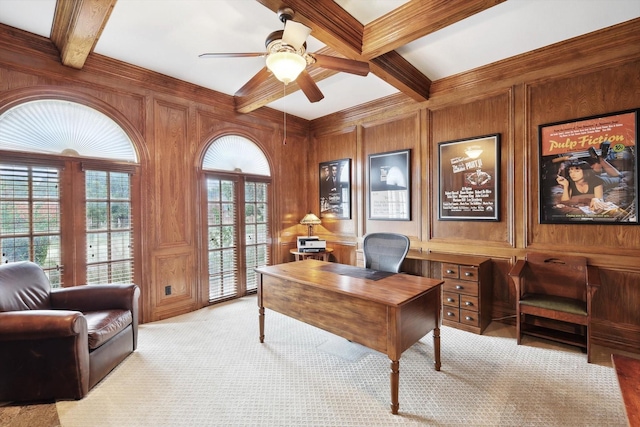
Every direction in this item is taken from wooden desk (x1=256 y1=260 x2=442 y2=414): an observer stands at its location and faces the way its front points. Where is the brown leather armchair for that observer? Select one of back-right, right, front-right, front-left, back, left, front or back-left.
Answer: back-left

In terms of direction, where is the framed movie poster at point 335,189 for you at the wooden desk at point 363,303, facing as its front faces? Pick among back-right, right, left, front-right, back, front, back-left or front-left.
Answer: front-left

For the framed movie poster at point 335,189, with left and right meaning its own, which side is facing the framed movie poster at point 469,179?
left

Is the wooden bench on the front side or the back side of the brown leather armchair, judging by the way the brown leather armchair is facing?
on the front side

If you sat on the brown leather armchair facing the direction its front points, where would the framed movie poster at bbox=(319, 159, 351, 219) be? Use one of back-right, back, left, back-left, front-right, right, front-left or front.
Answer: front-left

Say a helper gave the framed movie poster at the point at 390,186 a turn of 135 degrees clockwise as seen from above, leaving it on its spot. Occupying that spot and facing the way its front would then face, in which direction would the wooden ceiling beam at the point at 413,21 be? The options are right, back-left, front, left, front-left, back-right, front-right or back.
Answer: back

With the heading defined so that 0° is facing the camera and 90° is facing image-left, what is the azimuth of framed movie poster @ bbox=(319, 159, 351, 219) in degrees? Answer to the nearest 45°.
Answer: approximately 45°

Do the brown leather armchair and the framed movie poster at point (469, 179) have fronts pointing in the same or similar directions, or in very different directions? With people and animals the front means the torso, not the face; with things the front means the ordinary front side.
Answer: very different directions

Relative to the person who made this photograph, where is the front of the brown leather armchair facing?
facing the viewer and to the right of the viewer

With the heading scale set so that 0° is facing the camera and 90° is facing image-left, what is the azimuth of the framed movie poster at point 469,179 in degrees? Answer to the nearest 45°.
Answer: approximately 45°

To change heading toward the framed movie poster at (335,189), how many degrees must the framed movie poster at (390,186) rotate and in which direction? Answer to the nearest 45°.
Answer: approximately 90° to its right

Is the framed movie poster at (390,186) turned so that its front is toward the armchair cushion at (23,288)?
yes

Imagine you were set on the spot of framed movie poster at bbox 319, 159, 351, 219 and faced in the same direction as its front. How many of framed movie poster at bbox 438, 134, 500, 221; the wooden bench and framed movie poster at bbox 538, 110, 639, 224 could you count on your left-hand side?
3

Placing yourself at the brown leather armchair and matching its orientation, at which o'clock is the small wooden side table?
The small wooden side table is roughly at 10 o'clock from the brown leather armchair.

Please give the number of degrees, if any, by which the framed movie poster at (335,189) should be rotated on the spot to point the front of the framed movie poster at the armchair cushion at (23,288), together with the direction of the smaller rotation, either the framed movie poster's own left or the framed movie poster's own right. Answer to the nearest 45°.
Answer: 0° — it already faces it
